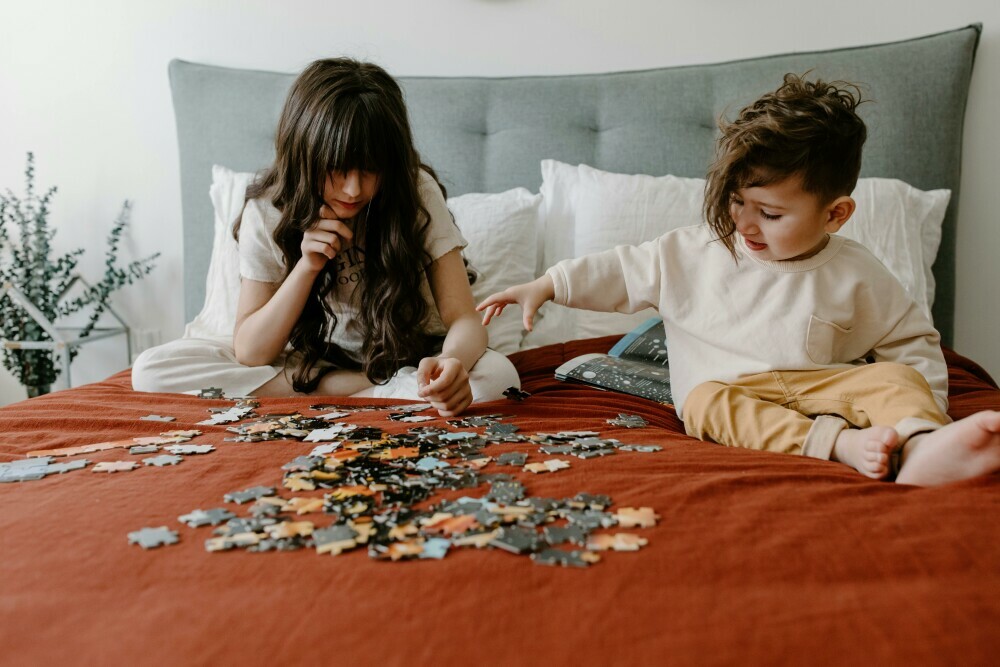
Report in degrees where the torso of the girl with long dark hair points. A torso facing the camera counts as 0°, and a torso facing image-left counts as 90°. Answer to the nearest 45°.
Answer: approximately 0°

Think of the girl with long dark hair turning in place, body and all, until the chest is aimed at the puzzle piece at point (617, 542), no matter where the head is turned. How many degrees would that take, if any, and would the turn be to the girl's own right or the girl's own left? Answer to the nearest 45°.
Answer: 0° — they already face it

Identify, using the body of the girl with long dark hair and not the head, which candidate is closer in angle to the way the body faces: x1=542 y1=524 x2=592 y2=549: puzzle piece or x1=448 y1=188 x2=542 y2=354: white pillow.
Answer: the puzzle piece

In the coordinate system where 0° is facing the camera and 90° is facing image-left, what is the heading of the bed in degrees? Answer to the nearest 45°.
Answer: approximately 0°

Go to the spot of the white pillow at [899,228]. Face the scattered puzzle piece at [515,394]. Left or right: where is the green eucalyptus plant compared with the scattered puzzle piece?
right

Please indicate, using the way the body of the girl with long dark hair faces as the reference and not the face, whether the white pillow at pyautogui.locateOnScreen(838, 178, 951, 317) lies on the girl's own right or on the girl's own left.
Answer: on the girl's own left

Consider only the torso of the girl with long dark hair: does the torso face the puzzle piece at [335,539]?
yes

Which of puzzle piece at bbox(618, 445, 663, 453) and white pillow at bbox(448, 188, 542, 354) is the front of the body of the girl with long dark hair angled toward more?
the puzzle piece

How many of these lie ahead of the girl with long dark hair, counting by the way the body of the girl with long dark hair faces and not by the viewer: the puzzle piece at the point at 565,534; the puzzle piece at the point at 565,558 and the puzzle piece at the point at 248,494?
3
